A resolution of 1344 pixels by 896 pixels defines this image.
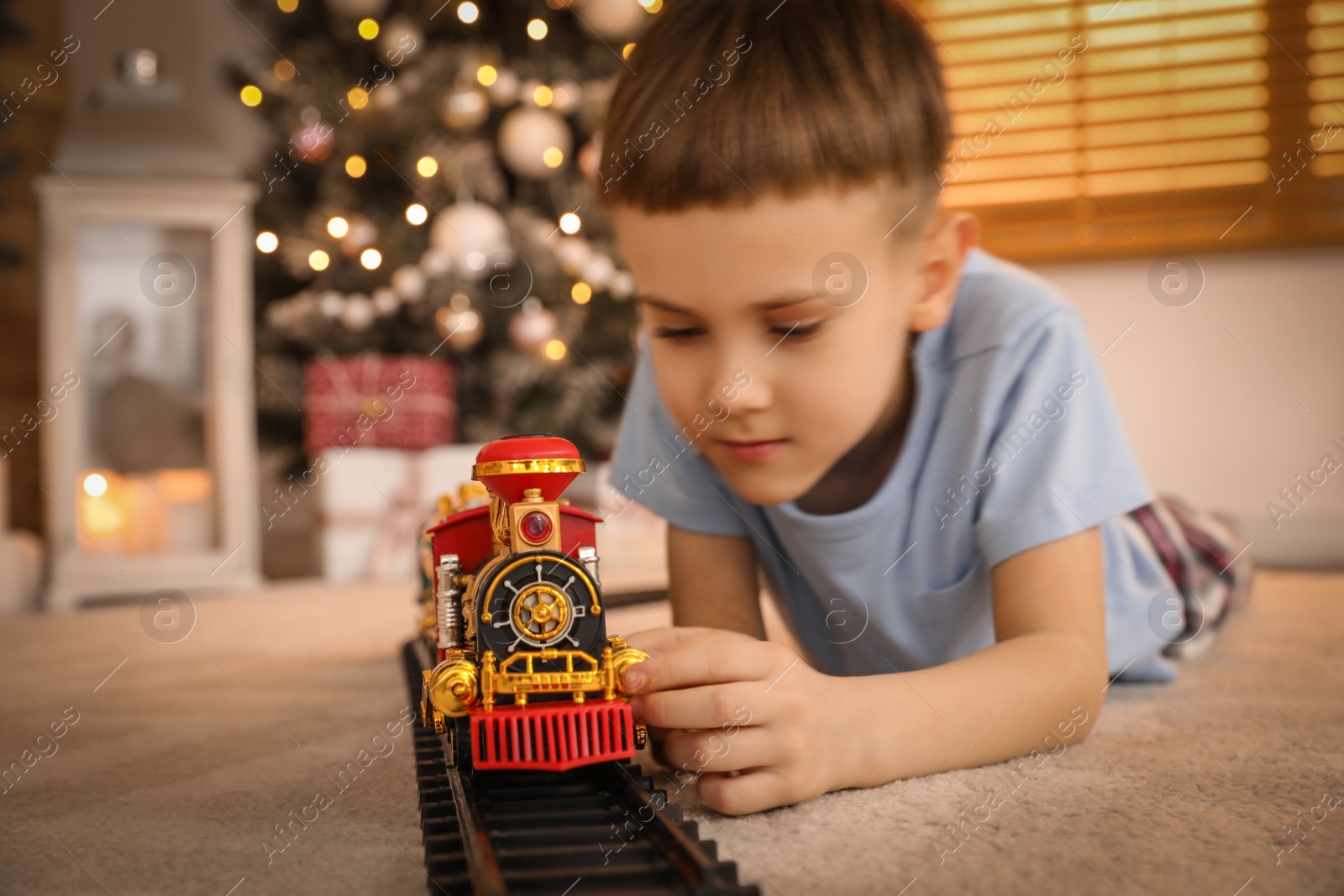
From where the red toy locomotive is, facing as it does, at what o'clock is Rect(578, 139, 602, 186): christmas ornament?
The christmas ornament is roughly at 6 o'clock from the red toy locomotive.

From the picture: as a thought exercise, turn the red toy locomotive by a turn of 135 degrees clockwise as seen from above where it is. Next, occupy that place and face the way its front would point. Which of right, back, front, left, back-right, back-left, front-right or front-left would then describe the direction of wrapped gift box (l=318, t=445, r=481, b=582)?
front-right

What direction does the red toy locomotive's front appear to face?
toward the camera

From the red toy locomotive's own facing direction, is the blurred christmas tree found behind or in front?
behind

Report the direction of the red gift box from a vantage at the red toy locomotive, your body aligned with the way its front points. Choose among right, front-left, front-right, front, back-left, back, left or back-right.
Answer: back

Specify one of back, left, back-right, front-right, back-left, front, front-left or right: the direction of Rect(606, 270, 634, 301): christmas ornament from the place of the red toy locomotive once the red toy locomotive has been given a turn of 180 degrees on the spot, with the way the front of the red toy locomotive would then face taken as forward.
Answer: front

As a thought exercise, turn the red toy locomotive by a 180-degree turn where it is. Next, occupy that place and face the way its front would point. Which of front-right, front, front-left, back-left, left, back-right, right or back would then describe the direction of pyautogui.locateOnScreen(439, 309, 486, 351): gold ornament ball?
front

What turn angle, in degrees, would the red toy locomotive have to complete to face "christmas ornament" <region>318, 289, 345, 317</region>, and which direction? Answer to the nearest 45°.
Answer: approximately 180°

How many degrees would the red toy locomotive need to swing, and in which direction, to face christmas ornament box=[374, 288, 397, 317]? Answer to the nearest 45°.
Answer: approximately 180°

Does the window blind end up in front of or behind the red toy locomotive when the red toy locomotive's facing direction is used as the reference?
behind
